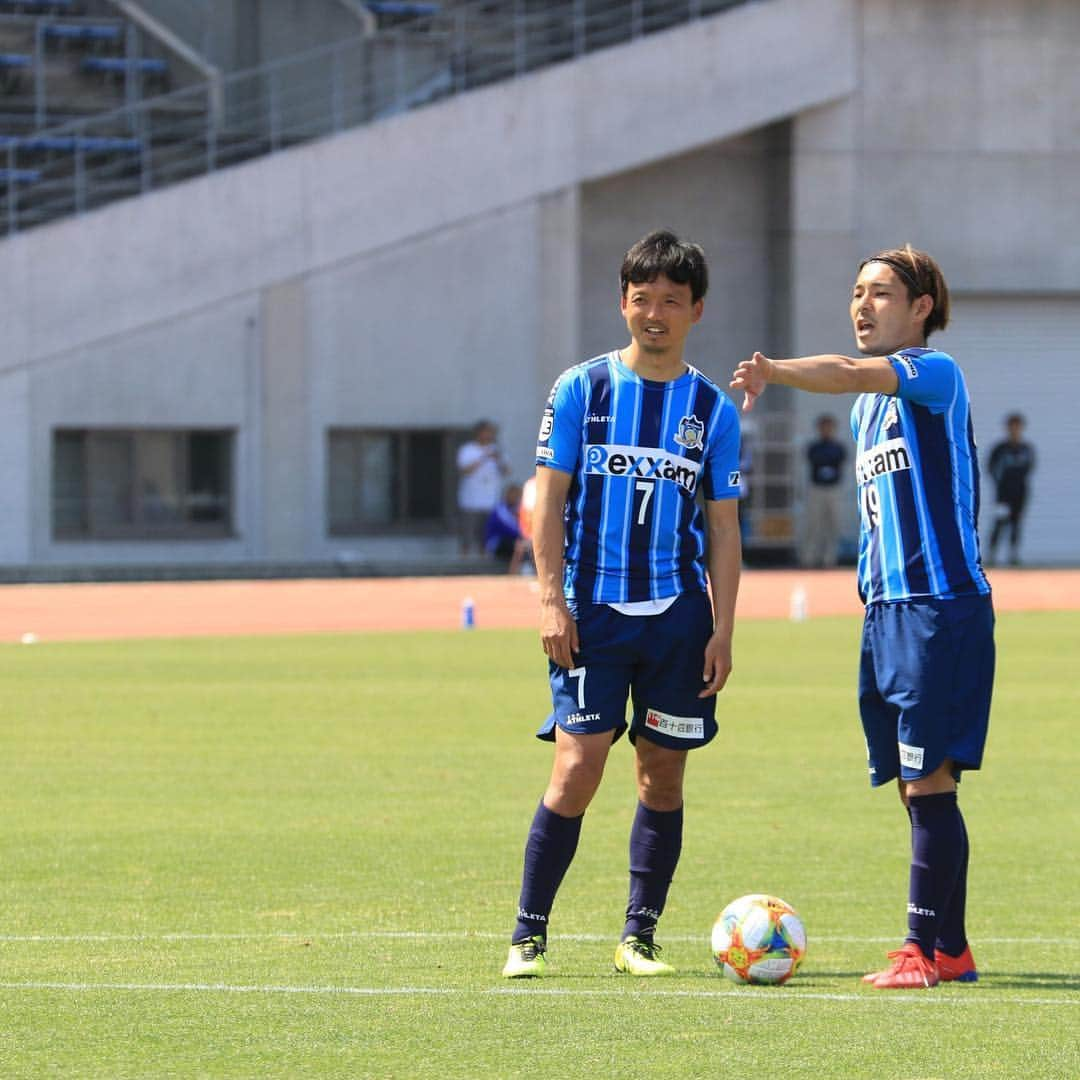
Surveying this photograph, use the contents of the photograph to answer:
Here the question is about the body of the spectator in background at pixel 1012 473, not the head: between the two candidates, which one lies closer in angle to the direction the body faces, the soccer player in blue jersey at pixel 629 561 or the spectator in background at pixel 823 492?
the soccer player in blue jersey

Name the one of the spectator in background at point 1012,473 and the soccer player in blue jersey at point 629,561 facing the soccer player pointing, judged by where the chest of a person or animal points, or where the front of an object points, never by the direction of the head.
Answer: the spectator in background

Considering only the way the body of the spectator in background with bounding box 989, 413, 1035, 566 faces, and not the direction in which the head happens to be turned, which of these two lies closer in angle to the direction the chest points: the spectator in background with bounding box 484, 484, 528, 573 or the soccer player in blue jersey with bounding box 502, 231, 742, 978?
the soccer player in blue jersey

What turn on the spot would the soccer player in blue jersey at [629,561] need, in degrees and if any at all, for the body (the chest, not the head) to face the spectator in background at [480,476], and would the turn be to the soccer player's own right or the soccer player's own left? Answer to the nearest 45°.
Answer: approximately 180°

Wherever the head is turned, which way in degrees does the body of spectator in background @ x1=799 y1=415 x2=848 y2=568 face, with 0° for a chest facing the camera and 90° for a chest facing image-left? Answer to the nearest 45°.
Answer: approximately 0°

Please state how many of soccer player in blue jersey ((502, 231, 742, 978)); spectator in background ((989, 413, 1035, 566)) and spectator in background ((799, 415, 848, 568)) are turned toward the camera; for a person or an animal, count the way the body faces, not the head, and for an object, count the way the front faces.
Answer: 3

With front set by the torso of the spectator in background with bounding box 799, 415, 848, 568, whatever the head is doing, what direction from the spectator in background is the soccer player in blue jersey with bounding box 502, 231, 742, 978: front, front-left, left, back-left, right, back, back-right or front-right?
front

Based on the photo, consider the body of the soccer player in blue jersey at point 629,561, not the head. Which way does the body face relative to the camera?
toward the camera

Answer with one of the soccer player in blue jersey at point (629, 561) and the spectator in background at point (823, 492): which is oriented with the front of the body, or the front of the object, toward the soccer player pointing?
the spectator in background

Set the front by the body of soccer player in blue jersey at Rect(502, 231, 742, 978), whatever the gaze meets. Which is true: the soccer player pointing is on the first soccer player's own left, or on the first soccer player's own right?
on the first soccer player's own left

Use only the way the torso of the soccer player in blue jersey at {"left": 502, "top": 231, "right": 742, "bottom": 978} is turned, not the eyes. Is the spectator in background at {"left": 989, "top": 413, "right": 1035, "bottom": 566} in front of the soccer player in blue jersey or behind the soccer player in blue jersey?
behind

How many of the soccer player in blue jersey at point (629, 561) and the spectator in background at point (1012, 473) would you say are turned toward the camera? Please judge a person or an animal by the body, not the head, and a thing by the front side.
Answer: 2

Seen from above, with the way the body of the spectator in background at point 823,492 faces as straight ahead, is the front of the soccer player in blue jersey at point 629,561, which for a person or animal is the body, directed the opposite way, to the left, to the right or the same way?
the same way
